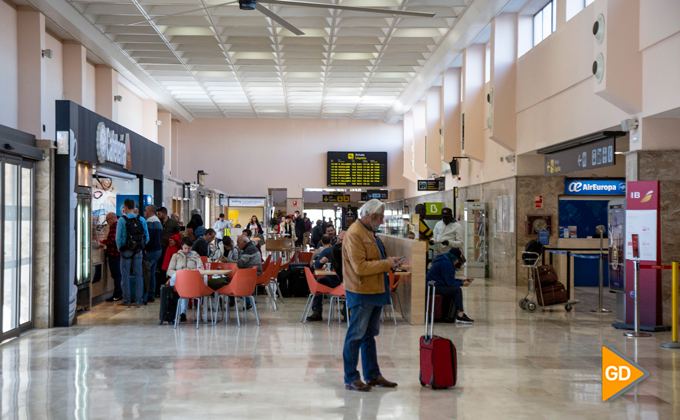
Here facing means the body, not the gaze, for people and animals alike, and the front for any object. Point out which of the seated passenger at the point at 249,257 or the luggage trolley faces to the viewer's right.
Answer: the luggage trolley

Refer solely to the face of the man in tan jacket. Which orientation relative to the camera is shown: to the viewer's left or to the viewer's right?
to the viewer's right

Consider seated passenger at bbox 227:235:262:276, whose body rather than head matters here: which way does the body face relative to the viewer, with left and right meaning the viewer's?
facing to the left of the viewer

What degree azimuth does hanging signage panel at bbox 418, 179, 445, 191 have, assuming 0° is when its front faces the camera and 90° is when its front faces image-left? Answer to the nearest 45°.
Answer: approximately 0°

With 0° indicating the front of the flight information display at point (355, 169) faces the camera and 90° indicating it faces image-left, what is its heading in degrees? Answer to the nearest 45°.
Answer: approximately 0°

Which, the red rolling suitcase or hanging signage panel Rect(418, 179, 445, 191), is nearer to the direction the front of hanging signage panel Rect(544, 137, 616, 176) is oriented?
the red rolling suitcase

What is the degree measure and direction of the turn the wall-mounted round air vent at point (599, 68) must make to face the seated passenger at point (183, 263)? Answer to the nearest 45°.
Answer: approximately 45° to its right

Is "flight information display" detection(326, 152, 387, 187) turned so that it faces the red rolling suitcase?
yes

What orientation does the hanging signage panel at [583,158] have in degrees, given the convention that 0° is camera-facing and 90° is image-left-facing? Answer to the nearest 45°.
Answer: approximately 45°
